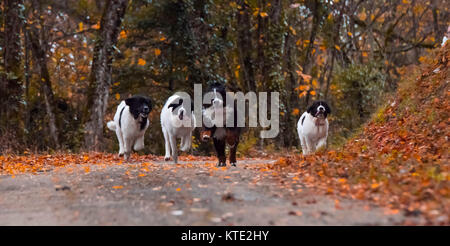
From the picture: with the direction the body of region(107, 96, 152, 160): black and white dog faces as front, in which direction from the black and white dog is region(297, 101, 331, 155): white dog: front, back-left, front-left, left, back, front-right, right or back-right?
front-left

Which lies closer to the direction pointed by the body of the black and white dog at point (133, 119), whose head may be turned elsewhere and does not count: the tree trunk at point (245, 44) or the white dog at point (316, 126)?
the white dog

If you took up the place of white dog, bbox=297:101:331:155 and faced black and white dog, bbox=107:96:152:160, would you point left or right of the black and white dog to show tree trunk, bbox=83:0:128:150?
right

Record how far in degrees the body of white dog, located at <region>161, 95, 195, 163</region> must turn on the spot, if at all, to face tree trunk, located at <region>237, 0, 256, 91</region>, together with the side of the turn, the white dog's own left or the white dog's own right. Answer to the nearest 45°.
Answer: approximately 180°

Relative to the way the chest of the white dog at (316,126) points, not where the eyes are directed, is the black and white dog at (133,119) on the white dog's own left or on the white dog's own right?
on the white dog's own right

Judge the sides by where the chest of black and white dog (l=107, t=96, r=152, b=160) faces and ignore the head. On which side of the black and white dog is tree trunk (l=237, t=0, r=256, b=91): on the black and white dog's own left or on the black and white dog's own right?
on the black and white dog's own left

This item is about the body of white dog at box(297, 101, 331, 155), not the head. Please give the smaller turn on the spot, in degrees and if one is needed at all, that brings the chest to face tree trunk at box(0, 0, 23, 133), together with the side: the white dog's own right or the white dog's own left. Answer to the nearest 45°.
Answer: approximately 135° to the white dog's own right

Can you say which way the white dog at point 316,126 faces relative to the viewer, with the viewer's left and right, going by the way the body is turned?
facing the viewer and to the right of the viewer

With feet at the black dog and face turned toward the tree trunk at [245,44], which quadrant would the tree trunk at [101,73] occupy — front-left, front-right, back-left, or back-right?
front-left

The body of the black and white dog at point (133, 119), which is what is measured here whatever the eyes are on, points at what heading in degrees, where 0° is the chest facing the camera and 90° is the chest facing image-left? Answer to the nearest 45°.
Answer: approximately 315°

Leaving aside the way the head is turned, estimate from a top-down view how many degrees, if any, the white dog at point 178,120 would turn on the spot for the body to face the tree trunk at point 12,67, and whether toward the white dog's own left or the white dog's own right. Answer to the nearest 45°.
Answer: approximately 135° to the white dog's own right

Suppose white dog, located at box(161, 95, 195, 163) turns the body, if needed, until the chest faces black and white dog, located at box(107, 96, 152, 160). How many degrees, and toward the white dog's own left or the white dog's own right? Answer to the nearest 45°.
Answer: approximately 135° to the white dog's own right

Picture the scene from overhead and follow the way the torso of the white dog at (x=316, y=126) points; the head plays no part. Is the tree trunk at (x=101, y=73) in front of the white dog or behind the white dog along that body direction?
behind

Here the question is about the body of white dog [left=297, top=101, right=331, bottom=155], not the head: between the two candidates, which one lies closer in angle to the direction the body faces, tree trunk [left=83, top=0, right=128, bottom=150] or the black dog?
the black dog

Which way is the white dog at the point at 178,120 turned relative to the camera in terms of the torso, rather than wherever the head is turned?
toward the camera

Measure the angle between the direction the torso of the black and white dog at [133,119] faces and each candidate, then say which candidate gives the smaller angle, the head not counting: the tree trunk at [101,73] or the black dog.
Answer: the black dog

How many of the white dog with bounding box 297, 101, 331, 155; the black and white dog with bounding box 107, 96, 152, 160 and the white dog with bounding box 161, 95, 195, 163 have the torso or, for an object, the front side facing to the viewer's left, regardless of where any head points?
0

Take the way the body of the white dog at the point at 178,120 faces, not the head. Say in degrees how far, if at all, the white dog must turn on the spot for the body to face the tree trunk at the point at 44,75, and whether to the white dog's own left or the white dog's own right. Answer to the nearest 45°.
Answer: approximately 135° to the white dog's own right

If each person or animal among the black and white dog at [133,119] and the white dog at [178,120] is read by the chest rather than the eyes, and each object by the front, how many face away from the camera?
0
